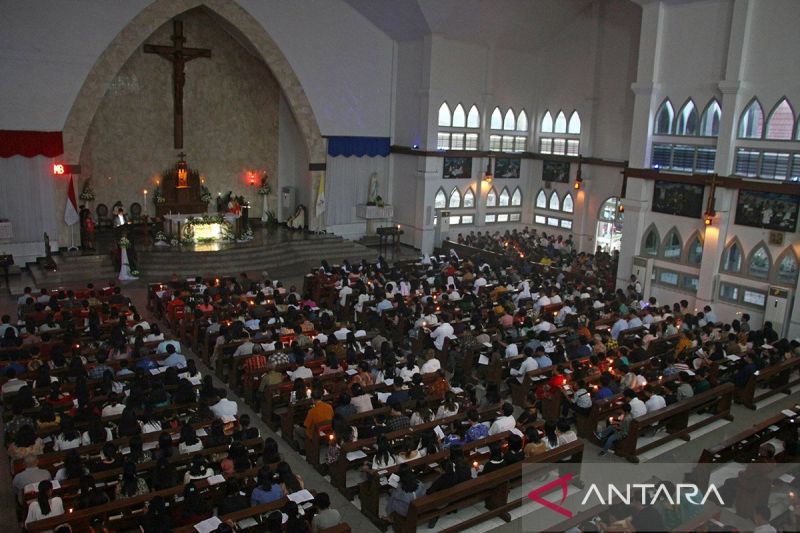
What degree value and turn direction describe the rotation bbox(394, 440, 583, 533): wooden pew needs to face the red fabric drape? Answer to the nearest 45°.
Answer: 0° — it already faces it

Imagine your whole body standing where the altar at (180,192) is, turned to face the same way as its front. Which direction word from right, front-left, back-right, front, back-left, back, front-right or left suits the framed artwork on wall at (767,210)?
front-left

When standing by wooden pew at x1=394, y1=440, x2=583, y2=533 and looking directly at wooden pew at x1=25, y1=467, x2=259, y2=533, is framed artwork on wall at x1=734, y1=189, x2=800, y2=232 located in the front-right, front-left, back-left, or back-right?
back-right

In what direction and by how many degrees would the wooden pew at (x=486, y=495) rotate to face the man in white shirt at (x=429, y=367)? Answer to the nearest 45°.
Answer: approximately 45° to its right

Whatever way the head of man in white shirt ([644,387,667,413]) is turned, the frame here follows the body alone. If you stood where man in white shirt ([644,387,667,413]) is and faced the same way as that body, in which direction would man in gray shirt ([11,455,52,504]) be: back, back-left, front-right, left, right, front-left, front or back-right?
left

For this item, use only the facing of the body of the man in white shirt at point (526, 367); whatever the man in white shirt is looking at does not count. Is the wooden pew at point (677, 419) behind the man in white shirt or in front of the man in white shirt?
behind

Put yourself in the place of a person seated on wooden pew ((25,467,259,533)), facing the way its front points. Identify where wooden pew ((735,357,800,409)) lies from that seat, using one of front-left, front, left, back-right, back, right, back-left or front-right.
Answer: back-right

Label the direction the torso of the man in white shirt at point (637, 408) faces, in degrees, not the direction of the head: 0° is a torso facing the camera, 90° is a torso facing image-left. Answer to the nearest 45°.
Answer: approximately 135°

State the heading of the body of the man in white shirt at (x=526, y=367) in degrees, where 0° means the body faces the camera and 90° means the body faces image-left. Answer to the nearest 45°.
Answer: approximately 135°

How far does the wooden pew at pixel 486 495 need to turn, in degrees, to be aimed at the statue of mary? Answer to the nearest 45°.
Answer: approximately 45° to its right

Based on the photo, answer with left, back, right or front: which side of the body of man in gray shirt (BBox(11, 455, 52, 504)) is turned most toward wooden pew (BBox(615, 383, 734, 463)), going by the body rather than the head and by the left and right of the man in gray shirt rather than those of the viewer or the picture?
right

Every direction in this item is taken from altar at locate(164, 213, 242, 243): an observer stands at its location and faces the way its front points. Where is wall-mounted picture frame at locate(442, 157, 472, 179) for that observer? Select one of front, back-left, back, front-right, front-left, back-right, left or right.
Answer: left

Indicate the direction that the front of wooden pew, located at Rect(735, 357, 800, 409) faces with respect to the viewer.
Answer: facing away from the viewer and to the left of the viewer

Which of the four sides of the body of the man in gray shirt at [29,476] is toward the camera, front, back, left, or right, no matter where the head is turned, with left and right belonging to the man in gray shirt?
back

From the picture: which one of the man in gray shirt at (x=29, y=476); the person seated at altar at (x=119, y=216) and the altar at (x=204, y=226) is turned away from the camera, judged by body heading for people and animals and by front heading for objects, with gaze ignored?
the man in gray shirt

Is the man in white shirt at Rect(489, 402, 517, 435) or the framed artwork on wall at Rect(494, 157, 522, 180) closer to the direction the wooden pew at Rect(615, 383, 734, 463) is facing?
the framed artwork on wall

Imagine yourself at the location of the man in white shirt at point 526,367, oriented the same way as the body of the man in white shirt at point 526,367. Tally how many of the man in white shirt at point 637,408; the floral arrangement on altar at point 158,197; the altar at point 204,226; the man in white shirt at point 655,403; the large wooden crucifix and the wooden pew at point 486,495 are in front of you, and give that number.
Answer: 3
